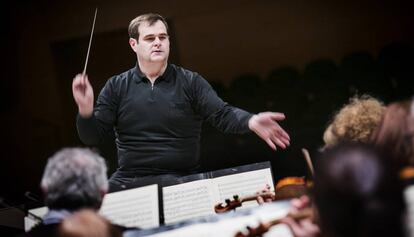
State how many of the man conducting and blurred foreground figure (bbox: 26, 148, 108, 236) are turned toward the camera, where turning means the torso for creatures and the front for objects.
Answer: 1

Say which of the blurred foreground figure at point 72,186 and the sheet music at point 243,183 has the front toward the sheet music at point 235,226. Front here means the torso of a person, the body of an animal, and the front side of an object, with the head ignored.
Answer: the sheet music at point 243,183

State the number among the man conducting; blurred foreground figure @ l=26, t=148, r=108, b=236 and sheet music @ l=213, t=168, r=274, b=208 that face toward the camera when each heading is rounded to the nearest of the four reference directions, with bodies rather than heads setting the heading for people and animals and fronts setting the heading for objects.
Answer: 2

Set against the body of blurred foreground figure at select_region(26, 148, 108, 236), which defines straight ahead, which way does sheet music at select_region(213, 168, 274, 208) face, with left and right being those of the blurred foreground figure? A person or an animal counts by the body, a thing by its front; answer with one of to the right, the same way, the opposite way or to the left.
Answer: the opposite way

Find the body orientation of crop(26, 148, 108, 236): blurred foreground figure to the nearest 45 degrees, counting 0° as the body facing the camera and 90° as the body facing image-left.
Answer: approximately 180°

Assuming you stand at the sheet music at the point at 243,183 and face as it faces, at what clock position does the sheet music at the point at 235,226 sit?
the sheet music at the point at 235,226 is roughly at 12 o'clock from the sheet music at the point at 243,183.

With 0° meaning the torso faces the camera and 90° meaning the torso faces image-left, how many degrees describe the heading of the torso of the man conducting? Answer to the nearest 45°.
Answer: approximately 0°
